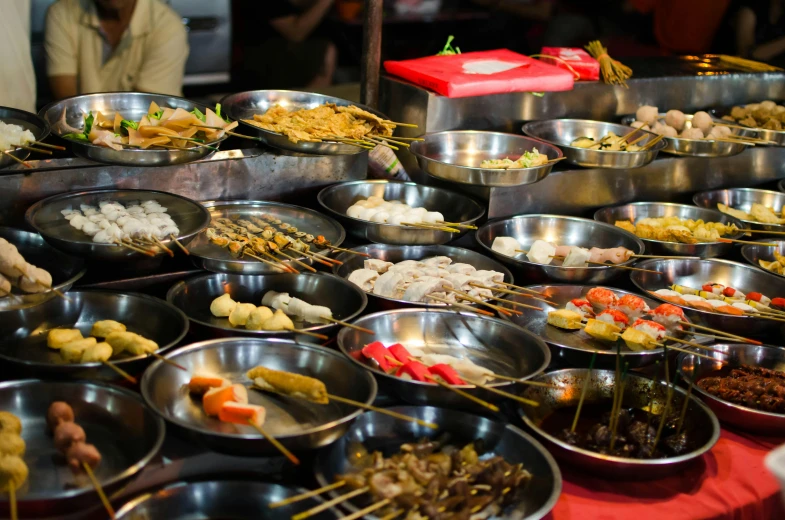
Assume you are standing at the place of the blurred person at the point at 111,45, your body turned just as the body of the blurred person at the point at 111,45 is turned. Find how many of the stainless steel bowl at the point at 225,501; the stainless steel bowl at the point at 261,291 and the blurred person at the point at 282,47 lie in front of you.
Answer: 2

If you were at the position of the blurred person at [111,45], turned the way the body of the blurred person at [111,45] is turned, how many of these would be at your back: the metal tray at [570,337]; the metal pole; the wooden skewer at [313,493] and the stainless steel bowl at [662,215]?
0

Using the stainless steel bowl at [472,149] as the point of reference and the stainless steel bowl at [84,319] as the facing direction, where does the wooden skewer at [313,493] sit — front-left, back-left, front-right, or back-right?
front-left

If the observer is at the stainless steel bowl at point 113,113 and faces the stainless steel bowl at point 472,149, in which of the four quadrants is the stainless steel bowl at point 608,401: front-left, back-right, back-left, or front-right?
front-right

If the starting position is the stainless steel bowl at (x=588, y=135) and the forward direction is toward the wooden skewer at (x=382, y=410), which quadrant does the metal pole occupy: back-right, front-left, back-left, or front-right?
front-right

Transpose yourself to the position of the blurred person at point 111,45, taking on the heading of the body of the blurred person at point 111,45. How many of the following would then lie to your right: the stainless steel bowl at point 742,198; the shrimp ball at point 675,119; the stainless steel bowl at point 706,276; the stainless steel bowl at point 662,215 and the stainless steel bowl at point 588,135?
0

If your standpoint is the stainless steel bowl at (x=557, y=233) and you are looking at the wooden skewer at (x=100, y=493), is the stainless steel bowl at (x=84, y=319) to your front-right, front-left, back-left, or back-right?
front-right

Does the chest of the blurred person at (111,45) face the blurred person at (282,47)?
no

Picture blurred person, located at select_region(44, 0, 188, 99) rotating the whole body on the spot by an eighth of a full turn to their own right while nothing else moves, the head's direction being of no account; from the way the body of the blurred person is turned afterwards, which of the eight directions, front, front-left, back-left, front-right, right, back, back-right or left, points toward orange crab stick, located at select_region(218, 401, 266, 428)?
front-left

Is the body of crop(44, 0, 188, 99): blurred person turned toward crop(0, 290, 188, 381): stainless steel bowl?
yes

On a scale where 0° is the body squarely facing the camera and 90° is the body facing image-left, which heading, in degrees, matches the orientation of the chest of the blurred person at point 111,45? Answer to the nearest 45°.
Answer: approximately 0°

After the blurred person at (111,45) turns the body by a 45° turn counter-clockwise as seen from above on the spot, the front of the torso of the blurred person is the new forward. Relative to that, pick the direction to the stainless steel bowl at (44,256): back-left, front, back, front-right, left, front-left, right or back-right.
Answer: front-right

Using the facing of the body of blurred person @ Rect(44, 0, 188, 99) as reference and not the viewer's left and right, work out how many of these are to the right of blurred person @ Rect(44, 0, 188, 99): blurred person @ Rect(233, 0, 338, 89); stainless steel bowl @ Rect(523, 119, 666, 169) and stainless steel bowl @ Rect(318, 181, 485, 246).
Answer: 0

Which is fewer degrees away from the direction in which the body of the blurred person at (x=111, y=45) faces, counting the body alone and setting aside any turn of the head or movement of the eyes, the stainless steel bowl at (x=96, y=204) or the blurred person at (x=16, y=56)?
the stainless steel bowl

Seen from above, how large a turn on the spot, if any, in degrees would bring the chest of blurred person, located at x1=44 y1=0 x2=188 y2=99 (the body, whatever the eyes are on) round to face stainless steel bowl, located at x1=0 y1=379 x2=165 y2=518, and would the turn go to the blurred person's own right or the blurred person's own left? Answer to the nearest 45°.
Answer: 0° — they already face it

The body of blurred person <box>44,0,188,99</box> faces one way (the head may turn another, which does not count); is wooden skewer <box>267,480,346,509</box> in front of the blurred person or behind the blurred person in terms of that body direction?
in front

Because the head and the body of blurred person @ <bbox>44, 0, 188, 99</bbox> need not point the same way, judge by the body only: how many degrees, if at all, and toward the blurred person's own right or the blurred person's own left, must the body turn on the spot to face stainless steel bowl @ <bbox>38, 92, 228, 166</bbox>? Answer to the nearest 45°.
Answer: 0° — they already face it

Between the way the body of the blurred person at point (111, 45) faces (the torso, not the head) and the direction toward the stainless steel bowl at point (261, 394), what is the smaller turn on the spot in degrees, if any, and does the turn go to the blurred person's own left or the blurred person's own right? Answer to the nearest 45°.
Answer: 0° — they already face it

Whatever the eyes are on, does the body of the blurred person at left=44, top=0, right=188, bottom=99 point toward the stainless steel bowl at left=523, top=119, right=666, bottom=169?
no

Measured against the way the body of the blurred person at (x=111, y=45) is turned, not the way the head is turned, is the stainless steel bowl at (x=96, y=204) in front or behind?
in front

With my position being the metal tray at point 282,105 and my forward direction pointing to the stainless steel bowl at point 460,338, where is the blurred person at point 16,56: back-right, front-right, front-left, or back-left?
back-right
